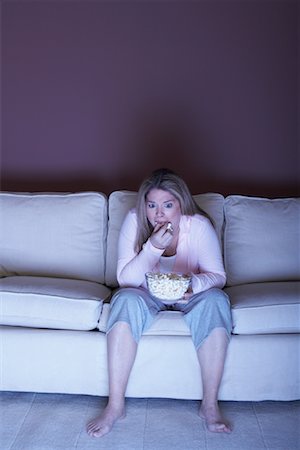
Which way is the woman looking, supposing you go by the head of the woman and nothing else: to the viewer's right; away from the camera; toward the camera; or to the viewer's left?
toward the camera

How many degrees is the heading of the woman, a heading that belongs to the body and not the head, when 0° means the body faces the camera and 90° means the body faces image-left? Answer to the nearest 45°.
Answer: approximately 0°

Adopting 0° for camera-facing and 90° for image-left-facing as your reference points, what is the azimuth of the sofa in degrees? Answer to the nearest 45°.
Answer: approximately 0°
